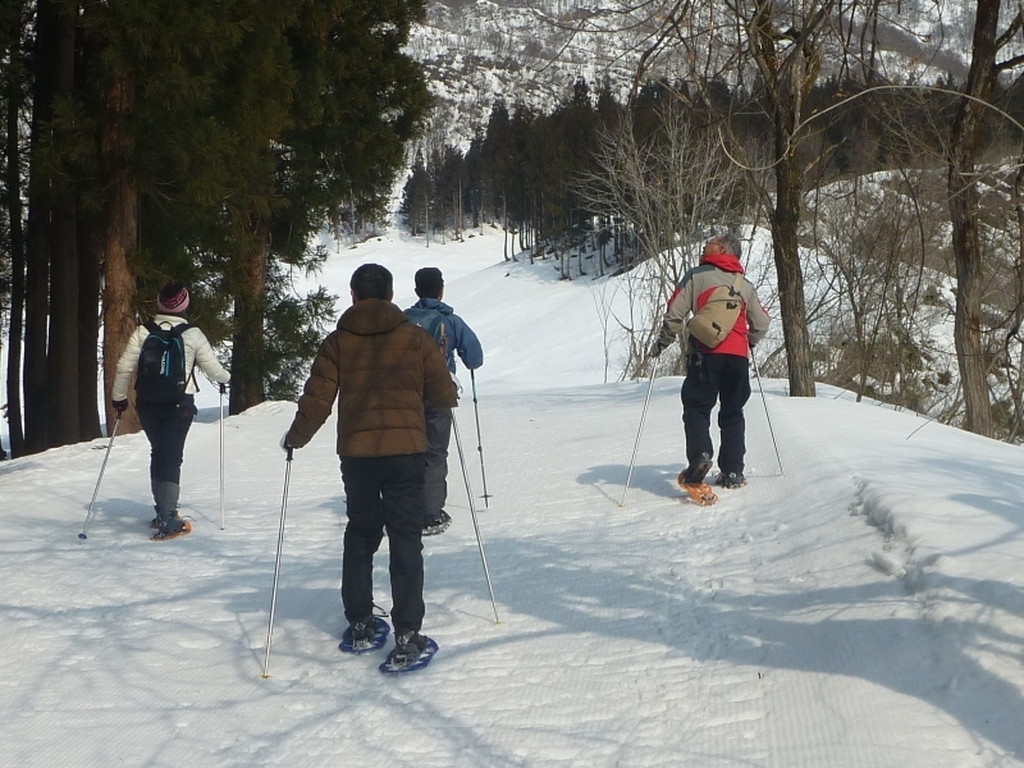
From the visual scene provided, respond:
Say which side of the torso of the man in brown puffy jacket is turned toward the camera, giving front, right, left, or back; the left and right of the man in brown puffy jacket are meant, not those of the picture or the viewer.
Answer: back

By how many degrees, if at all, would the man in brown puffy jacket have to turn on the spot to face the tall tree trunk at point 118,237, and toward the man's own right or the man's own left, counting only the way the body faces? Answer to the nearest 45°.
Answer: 0° — they already face it

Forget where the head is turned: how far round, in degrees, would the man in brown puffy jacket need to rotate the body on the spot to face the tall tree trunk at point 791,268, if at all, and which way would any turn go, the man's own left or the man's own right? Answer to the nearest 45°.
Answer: approximately 45° to the man's own right

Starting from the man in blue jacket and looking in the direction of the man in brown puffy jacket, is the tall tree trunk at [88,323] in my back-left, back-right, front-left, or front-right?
back-right

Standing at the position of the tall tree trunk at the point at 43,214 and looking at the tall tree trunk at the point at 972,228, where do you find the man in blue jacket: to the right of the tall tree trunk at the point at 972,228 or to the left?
right

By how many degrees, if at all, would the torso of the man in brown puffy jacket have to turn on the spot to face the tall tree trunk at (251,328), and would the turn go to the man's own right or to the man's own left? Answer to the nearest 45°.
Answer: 0° — they already face it

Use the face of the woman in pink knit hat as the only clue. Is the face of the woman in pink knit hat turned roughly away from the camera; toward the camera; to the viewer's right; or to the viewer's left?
away from the camera

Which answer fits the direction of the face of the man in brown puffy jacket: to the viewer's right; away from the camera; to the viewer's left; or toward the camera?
away from the camera
